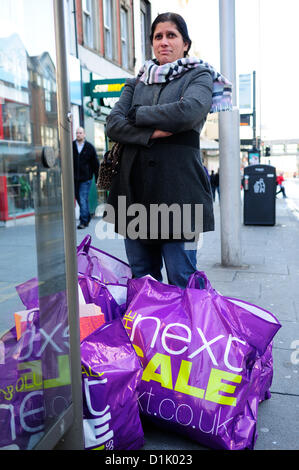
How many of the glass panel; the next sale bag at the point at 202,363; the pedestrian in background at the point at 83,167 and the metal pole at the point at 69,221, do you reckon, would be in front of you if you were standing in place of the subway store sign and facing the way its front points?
4

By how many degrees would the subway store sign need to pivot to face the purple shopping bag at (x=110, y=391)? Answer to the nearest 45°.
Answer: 0° — it already faces it

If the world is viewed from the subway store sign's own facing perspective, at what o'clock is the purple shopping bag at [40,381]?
The purple shopping bag is roughly at 12 o'clock from the subway store sign.

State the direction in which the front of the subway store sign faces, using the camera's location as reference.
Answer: facing the viewer

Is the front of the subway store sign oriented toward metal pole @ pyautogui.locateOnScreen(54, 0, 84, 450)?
yes

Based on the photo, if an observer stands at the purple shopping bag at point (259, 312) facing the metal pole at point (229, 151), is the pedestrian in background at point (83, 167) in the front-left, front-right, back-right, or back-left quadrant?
front-left

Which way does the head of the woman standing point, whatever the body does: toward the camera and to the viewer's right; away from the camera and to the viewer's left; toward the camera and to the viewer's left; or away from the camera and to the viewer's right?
toward the camera and to the viewer's left

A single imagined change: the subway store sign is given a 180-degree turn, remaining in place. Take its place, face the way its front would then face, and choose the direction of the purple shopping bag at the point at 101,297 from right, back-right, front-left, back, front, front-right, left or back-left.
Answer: back

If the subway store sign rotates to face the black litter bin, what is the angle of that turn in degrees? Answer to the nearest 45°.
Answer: approximately 45° to its left

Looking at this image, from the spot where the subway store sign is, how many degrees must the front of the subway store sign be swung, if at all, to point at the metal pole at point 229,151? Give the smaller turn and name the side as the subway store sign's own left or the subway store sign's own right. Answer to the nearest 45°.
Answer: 0° — it already faces it

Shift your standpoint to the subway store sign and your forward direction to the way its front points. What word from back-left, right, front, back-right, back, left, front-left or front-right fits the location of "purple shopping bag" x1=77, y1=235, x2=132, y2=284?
front

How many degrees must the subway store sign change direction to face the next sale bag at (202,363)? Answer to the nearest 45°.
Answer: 0° — it already faces it

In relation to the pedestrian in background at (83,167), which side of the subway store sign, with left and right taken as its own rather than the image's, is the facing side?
front

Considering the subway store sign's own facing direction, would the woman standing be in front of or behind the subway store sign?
in front
